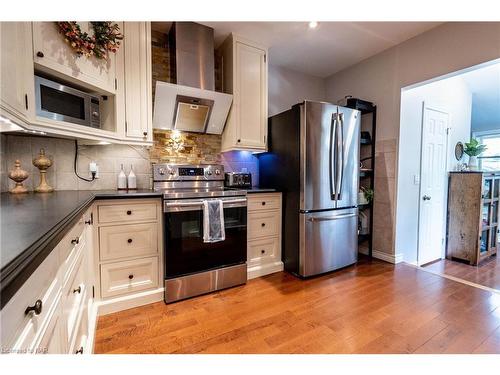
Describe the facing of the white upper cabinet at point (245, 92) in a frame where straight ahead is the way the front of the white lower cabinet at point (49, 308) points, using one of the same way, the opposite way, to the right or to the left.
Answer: to the right

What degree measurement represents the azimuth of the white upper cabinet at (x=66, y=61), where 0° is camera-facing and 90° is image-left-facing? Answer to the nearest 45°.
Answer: approximately 315°

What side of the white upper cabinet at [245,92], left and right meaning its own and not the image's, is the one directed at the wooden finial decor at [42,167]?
right

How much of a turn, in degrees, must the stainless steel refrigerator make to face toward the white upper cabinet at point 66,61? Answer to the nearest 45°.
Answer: approximately 90° to its right

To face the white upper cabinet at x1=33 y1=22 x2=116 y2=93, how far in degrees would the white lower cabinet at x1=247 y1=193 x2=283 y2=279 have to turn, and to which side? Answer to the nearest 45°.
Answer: approximately 90° to its right

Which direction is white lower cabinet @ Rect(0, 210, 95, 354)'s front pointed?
to the viewer's right

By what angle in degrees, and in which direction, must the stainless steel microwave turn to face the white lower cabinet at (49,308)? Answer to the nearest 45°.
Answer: approximately 45° to its right

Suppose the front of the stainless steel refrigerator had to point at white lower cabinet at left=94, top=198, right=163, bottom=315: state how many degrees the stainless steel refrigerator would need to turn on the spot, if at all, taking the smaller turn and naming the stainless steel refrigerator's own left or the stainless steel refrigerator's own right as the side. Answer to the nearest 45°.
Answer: approximately 90° to the stainless steel refrigerator's own right
